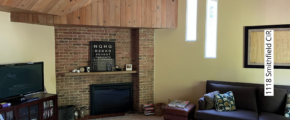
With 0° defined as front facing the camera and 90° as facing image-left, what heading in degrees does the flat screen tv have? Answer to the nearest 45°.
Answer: approximately 315°

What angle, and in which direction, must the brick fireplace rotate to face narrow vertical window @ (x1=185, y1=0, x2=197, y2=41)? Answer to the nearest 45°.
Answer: approximately 90° to its left

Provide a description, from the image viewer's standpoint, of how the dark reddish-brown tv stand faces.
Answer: facing the viewer and to the right of the viewer

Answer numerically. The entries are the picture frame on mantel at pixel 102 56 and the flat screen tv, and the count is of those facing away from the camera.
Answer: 0

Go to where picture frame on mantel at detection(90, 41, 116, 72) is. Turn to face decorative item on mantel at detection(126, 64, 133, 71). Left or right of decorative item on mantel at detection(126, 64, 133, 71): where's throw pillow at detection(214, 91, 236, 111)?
right

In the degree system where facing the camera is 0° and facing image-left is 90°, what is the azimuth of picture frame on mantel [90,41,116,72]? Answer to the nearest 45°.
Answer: approximately 0°

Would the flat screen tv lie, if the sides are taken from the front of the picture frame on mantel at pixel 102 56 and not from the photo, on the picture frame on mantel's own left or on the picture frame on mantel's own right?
on the picture frame on mantel's own right

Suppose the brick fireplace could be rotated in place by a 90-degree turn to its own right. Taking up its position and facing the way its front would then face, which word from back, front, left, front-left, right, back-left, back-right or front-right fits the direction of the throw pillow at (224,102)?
back-left

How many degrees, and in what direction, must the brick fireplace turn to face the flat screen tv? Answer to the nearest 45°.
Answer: approximately 45° to its right

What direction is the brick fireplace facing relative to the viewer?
toward the camera
